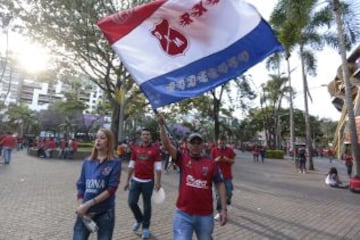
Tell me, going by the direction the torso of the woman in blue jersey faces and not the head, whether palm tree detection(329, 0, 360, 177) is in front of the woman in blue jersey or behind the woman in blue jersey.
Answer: behind

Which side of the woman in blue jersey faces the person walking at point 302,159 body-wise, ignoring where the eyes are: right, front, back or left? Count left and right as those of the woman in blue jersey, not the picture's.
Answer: back

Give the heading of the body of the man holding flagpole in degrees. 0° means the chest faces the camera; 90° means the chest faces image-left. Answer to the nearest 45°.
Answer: approximately 0°

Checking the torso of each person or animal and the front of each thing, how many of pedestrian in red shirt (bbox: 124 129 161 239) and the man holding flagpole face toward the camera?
2

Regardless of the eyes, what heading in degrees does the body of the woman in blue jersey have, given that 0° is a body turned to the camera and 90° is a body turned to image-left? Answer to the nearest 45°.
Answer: approximately 45°

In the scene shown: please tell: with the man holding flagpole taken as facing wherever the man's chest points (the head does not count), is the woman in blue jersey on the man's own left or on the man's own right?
on the man's own right

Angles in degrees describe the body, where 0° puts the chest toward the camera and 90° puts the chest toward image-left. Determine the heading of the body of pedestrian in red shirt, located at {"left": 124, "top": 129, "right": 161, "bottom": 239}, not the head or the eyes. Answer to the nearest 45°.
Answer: approximately 0°
